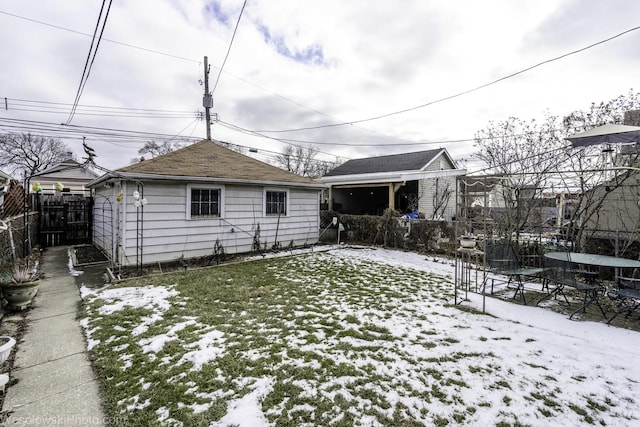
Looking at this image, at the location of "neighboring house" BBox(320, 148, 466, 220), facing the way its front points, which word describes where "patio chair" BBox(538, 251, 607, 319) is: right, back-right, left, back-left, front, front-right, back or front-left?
front-left

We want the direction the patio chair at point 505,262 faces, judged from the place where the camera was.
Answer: facing the viewer and to the right of the viewer

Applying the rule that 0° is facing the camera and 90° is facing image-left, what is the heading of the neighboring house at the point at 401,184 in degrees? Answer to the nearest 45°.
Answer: approximately 45°

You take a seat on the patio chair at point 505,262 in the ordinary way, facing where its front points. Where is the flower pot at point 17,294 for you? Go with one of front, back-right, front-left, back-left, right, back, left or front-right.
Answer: right

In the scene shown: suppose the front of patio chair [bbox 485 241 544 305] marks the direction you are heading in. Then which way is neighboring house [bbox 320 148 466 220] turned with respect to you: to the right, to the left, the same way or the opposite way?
to the right

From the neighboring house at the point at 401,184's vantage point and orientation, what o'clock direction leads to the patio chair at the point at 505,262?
The patio chair is roughly at 10 o'clock from the neighboring house.

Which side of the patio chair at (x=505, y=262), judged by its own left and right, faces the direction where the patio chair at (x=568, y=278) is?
front

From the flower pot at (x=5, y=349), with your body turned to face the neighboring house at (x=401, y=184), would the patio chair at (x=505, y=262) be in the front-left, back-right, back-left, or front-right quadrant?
front-right

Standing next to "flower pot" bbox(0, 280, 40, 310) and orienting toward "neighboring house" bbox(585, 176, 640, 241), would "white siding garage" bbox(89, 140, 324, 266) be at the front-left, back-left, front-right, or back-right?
front-left

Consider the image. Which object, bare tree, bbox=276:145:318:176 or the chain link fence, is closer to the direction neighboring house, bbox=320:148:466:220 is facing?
the chain link fence

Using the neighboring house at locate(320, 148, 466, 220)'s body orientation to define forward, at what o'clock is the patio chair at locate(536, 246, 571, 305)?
The patio chair is roughly at 10 o'clock from the neighboring house.

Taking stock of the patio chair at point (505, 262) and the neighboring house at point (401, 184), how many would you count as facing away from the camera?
0

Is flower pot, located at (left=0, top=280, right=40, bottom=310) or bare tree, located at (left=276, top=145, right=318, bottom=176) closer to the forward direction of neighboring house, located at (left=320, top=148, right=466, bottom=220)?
the flower pot

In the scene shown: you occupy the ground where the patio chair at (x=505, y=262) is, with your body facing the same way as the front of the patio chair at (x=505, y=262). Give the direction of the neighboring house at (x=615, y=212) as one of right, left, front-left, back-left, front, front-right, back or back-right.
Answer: left

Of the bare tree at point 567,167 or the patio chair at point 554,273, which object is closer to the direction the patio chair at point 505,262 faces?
the patio chair
